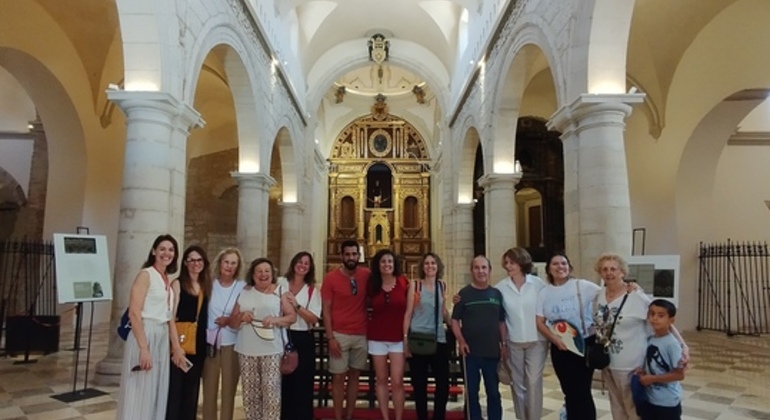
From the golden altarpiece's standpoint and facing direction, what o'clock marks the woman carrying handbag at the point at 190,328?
The woman carrying handbag is roughly at 12 o'clock from the golden altarpiece.

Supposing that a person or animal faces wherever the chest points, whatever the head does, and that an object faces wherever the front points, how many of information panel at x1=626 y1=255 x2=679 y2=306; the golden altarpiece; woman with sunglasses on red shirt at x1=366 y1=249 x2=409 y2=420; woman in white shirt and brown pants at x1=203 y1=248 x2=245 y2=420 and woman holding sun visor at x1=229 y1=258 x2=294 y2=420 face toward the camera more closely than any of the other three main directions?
5

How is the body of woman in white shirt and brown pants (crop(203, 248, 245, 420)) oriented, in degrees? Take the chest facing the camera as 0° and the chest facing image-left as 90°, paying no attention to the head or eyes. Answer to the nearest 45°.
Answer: approximately 0°

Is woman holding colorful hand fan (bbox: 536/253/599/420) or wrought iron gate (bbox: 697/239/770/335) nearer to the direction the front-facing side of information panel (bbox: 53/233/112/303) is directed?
the woman holding colorful hand fan

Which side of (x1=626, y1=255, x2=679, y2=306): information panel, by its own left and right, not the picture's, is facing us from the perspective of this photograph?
front

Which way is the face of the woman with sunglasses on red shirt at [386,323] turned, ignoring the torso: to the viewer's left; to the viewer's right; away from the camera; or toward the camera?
toward the camera

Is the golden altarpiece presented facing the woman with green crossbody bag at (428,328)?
yes

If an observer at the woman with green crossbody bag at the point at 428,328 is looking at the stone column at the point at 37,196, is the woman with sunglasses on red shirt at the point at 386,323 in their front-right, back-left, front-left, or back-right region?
front-left

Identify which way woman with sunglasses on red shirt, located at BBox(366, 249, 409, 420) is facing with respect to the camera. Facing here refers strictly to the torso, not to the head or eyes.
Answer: toward the camera

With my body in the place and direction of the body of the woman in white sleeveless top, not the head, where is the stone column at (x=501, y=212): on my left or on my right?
on my left

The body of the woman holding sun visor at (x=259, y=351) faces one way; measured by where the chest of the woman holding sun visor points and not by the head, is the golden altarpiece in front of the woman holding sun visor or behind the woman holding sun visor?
behind

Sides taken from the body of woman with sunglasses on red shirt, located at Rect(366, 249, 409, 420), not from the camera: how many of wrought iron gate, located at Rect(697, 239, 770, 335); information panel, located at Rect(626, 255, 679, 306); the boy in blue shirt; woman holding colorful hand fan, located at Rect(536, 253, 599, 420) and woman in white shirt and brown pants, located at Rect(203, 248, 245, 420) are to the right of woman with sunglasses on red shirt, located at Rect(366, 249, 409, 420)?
1

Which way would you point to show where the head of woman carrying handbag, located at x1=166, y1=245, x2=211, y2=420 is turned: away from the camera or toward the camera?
toward the camera
